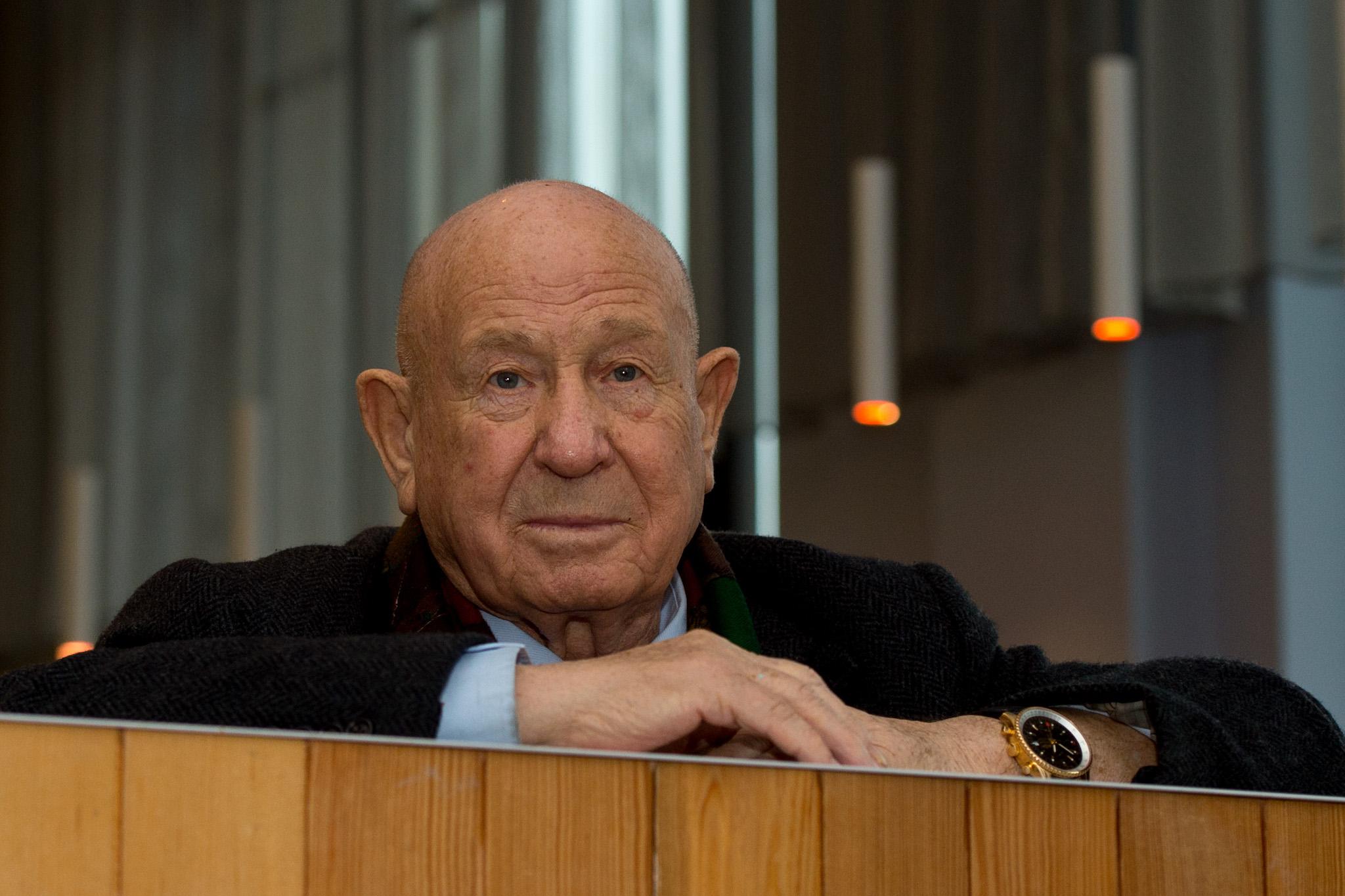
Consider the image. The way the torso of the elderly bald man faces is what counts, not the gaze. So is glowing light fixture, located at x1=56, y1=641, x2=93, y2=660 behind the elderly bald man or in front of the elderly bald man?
behind

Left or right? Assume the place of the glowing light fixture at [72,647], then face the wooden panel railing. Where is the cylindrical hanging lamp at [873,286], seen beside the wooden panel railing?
left

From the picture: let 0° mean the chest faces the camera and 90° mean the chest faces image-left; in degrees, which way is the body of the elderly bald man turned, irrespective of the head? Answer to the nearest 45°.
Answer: approximately 0°

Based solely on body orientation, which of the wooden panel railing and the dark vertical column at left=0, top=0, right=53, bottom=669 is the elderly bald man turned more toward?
the wooden panel railing

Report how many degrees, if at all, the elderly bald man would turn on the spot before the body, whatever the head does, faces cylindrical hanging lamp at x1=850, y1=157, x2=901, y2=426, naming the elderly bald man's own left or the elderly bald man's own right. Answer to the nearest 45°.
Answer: approximately 180°

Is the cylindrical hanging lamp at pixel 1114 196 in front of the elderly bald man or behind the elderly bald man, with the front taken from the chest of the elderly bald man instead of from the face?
behind

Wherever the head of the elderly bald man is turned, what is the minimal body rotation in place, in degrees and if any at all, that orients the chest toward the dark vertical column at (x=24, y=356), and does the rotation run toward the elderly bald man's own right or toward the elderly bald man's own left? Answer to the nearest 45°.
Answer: approximately 135° to the elderly bald man's own right

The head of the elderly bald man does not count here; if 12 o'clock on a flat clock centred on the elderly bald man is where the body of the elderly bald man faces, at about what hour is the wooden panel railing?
The wooden panel railing is roughly at 12 o'clock from the elderly bald man.
